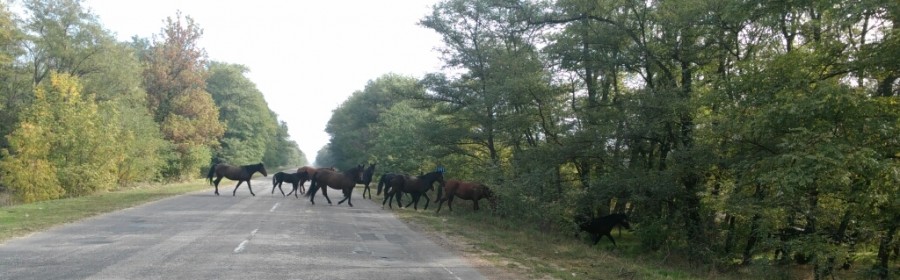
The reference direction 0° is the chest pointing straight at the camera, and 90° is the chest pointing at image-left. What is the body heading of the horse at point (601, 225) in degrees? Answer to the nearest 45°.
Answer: approximately 270°

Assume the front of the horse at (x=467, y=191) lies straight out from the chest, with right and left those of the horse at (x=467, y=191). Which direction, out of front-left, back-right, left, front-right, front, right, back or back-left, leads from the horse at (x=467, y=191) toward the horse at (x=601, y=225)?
front-right

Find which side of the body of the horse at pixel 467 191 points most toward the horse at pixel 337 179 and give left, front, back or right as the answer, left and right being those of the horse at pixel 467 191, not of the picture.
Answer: back

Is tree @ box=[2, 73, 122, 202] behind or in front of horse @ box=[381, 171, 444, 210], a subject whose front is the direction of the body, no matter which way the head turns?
behind

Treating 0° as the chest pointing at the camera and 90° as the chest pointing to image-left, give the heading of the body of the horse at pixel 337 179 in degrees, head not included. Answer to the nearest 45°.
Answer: approximately 270°

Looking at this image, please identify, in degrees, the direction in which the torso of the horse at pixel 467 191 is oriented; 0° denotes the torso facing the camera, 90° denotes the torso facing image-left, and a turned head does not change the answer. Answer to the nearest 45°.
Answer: approximately 270°

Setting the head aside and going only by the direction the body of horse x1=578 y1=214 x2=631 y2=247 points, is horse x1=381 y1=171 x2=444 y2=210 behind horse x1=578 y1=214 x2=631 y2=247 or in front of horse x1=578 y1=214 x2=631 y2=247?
behind

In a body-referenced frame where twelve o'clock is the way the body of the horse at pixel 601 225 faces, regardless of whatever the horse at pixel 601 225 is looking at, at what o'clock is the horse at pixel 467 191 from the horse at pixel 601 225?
the horse at pixel 467 191 is roughly at 7 o'clock from the horse at pixel 601 225.

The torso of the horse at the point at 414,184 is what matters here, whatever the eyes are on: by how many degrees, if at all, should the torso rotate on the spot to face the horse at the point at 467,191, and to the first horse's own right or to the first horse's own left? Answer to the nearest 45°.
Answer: approximately 45° to the first horse's own right

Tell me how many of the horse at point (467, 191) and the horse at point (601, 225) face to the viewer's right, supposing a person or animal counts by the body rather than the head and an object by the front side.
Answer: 2

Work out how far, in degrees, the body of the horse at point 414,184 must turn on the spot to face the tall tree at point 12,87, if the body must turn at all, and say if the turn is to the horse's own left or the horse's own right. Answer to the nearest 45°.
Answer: approximately 135° to the horse's own left

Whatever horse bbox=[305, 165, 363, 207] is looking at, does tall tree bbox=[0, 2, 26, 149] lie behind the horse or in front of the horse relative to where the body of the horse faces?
behind

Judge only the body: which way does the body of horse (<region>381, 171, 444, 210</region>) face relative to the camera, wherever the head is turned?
to the viewer's right

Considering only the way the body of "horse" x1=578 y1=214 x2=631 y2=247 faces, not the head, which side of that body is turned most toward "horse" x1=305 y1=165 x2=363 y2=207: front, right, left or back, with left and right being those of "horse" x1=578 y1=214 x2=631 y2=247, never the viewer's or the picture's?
back
